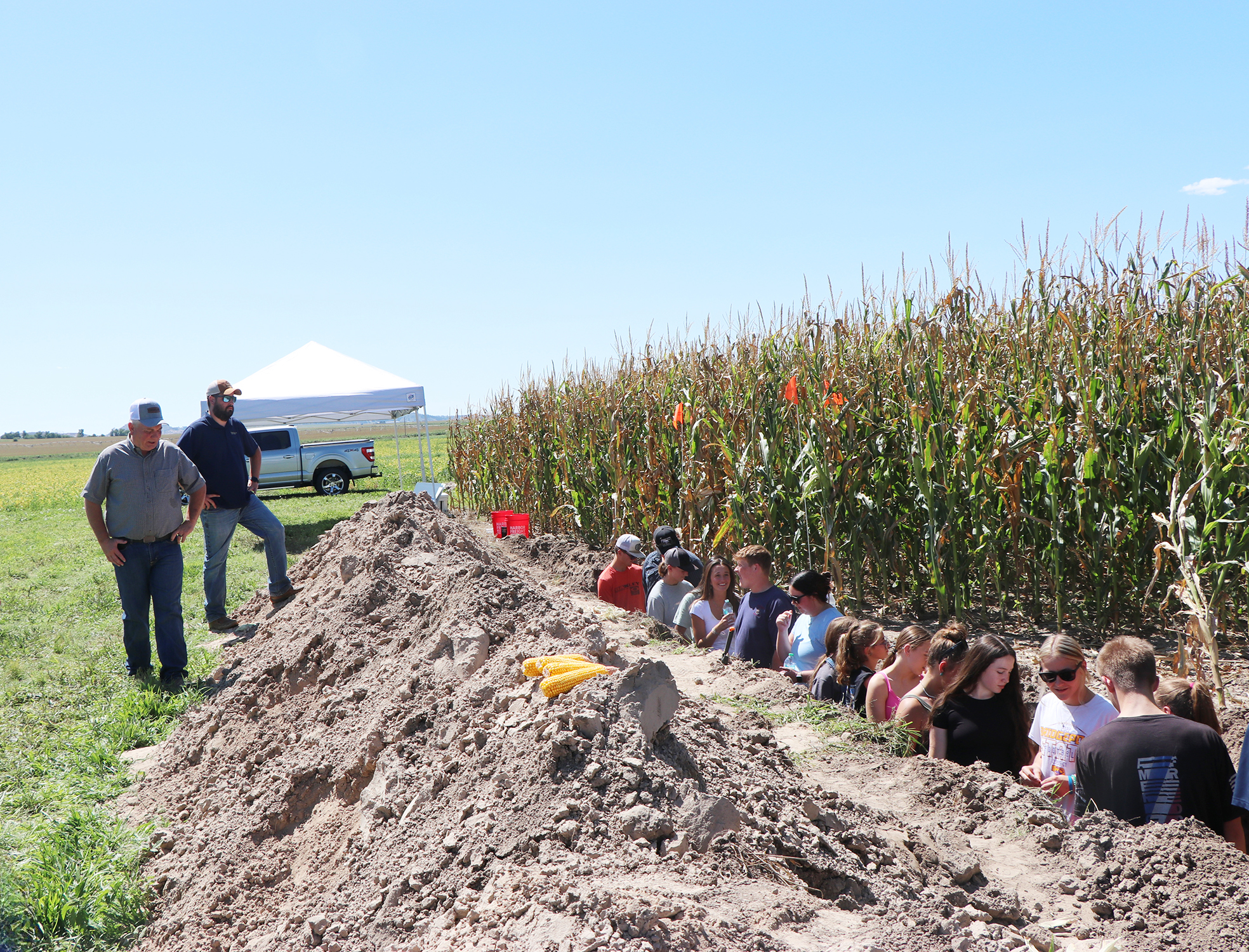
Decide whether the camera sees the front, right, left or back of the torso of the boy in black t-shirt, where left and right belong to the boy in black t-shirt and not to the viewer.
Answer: back

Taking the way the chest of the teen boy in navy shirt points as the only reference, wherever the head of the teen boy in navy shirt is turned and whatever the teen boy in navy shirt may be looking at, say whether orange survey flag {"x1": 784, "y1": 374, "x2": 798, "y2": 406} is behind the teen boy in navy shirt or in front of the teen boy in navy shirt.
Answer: behind

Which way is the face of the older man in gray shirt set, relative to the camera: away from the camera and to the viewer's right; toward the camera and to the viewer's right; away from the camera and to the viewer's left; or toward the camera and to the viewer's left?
toward the camera and to the viewer's right

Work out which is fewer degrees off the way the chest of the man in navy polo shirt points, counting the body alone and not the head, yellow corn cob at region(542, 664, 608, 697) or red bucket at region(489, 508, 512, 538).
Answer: the yellow corn cob

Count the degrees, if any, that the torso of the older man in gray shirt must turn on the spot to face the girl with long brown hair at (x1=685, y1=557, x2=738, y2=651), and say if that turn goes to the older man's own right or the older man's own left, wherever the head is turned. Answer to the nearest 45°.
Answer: approximately 90° to the older man's own left

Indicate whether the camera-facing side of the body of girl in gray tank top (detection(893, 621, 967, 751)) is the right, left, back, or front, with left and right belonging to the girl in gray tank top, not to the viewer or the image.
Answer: right
